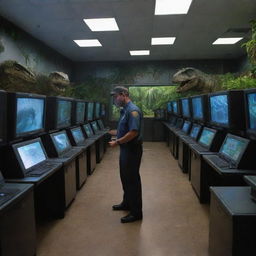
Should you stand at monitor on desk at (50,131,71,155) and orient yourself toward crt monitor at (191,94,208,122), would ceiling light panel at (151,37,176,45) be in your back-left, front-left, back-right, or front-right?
front-left

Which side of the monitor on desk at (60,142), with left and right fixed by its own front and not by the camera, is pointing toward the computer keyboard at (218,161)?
front

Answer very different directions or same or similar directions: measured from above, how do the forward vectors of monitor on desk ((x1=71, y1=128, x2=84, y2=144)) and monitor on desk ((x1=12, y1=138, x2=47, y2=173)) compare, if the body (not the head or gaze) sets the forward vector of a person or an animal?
same or similar directions

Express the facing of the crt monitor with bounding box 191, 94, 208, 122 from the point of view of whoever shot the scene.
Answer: facing the viewer and to the left of the viewer

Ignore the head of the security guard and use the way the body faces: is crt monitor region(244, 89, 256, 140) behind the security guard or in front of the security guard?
behind

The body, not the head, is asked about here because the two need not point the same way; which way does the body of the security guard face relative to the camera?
to the viewer's left

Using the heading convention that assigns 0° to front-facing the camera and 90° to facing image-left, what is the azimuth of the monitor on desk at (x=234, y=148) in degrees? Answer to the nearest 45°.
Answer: approximately 45°

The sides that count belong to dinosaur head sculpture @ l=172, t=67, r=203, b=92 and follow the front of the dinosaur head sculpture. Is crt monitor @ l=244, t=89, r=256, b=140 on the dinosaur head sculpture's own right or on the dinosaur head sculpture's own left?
on the dinosaur head sculpture's own left

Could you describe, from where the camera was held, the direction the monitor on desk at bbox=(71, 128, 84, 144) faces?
facing the viewer and to the right of the viewer

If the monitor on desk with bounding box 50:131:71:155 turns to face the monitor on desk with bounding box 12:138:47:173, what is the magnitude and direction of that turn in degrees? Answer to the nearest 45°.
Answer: approximately 45° to its right

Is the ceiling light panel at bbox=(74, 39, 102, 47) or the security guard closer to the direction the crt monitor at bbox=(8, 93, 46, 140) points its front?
the security guard

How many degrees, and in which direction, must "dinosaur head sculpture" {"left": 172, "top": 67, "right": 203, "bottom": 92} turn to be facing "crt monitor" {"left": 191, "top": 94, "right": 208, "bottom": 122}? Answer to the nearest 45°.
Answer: approximately 90° to its left

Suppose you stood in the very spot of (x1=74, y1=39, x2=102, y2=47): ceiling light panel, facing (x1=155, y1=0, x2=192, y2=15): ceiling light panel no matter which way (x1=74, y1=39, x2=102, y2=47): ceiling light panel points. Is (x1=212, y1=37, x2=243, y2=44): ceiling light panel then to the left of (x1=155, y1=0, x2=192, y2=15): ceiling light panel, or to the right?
left

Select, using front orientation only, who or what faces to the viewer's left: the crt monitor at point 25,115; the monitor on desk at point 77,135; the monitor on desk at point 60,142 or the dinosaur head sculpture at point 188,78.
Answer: the dinosaur head sculpture

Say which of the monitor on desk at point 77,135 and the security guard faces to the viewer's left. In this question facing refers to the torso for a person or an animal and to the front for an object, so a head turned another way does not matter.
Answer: the security guard
